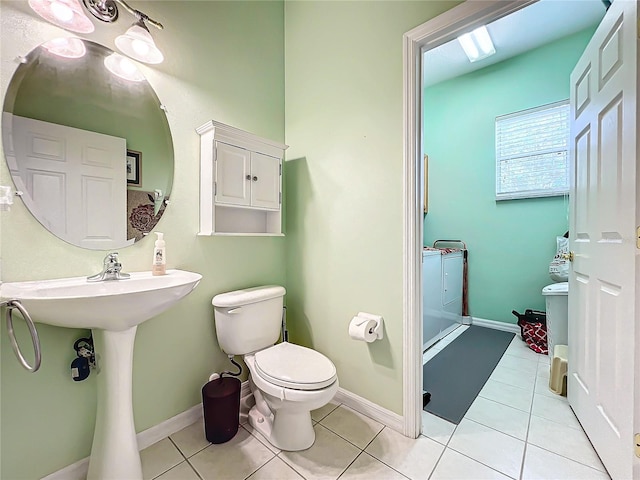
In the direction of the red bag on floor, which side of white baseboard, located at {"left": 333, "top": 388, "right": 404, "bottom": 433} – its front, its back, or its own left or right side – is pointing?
back

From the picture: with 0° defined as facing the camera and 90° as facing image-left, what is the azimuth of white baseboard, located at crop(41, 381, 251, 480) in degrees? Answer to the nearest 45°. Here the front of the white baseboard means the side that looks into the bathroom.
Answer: approximately 315°

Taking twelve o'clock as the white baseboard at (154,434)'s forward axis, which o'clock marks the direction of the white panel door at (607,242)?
The white panel door is roughly at 12 o'clock from the white baseboard.

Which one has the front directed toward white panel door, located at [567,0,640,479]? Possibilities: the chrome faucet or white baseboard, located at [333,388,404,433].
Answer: the chrome faucet
